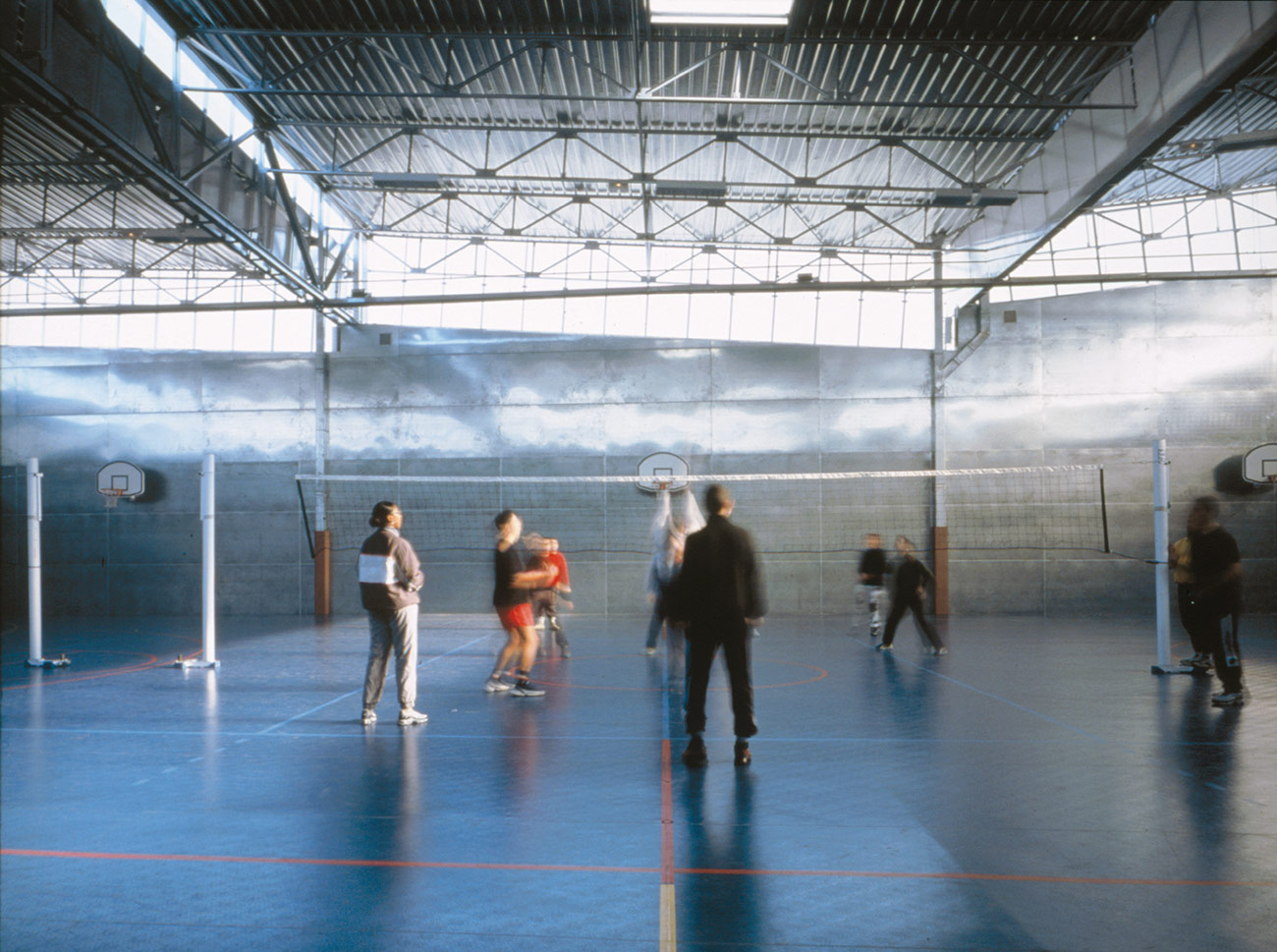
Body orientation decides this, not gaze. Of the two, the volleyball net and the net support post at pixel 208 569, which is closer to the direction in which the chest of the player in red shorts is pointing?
the volleyball net

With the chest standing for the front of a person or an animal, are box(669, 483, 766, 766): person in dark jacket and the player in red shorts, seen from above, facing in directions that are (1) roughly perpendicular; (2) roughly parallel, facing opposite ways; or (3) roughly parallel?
roughly perpendicular

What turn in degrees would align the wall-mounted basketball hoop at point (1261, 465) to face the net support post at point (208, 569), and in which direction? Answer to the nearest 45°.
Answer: approximately 45° to its right

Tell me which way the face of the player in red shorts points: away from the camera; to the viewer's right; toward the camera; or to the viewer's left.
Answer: to the viewer's right

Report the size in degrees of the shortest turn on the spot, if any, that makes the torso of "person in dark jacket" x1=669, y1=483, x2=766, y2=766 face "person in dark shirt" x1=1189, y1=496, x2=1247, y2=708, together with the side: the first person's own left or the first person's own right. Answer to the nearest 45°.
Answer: approximately 45° to the first person's own right

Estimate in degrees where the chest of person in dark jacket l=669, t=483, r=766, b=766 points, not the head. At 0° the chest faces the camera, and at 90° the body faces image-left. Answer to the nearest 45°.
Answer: approximately 180°

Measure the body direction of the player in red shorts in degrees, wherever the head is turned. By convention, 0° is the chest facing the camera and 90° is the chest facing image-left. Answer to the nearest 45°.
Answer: approximately 270°

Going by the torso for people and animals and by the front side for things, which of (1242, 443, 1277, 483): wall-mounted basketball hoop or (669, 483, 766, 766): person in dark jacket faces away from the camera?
the person in dark jacket
